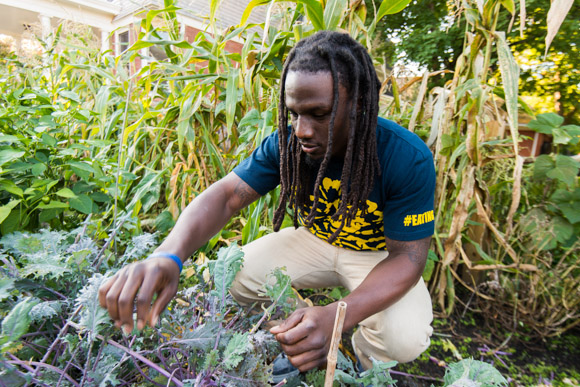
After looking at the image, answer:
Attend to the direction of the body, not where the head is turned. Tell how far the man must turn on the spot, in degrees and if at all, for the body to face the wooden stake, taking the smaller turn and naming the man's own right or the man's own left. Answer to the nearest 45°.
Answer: approximately 45° to the man's own left

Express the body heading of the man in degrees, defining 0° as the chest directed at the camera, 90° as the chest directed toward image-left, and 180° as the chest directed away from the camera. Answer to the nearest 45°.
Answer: approximately 45°

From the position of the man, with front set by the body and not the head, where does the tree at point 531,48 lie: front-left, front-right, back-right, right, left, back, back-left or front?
back

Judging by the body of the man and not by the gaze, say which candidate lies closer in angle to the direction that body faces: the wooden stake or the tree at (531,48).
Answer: the wooden stake
